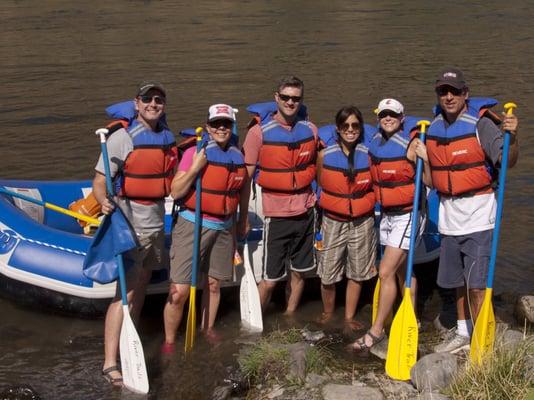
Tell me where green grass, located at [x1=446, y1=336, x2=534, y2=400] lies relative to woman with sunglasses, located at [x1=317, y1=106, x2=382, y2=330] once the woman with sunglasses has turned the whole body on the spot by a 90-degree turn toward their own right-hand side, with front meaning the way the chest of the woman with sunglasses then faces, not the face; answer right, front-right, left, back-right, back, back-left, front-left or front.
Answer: back-left

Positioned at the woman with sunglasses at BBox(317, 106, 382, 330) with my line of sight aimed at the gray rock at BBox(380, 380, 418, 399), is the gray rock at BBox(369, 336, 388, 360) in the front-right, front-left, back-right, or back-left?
front-left

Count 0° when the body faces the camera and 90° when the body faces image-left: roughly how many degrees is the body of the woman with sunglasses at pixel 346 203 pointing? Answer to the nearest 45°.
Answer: approximately 0°

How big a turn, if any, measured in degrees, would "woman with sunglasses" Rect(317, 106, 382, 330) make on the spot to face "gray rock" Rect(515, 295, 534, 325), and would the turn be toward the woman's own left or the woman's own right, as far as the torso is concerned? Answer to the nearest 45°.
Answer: approximately 90° to the woman's own left

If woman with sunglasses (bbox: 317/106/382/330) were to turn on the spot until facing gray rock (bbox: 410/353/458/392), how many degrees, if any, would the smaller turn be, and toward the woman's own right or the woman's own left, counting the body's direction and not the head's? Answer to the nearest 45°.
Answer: approximately 45° to the woman's own left

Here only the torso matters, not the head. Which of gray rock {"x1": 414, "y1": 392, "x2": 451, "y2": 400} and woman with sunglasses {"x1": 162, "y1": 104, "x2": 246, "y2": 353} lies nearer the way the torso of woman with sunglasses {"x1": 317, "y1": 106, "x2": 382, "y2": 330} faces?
the gray rock

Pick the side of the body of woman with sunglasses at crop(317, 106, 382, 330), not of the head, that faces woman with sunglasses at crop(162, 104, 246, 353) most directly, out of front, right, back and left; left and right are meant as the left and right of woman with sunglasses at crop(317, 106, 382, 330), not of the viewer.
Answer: right

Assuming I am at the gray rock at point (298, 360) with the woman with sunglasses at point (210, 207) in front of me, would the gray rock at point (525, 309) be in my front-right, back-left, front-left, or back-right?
back-right
